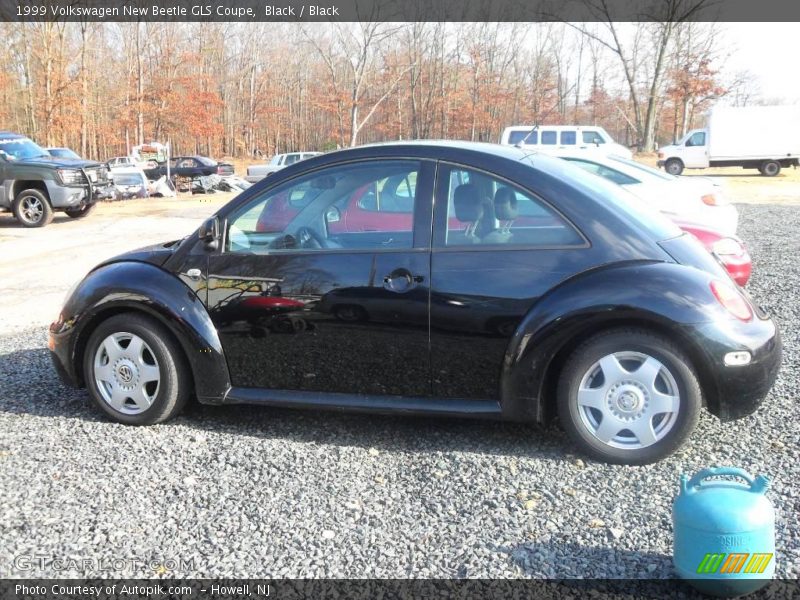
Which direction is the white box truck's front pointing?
to the viewer's left

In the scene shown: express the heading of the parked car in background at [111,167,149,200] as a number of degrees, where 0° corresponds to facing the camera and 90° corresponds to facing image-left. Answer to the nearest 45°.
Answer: approximately 0°

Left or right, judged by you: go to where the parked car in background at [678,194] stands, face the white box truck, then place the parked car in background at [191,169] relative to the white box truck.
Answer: left

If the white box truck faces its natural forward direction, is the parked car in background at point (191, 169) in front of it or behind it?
in front

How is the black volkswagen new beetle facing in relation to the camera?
to the viewer's left
